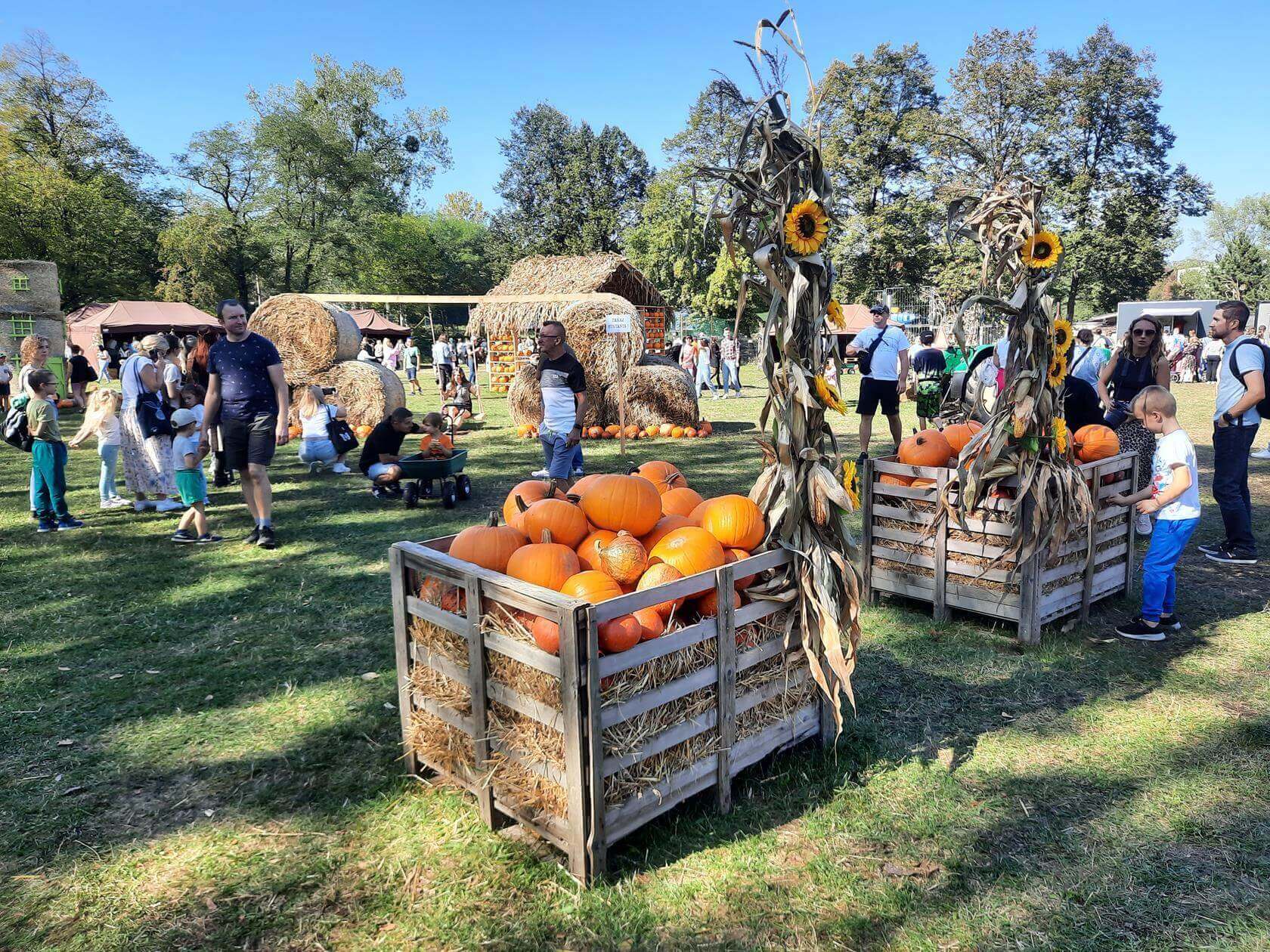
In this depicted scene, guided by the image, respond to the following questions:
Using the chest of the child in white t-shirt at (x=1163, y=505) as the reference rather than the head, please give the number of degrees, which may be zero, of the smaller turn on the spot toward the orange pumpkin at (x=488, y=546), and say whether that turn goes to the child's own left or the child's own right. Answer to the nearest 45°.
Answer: approximately 45° to the child's own left

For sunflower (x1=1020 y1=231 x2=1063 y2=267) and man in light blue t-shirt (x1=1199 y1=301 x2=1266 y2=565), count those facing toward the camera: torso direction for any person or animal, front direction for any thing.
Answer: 1

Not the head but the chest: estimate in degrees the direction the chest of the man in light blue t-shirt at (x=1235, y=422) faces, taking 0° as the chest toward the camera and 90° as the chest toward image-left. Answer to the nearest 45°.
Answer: approximately 90°

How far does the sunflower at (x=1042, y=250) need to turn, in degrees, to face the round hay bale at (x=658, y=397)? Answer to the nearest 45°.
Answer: approximately 135° to its right

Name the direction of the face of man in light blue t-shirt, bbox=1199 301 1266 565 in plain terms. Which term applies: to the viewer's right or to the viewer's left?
to the viewer's left

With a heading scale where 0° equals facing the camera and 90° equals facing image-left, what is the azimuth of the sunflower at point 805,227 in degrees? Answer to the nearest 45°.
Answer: approximately 0°

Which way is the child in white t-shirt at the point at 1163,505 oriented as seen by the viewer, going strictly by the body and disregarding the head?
to the viewer's left
